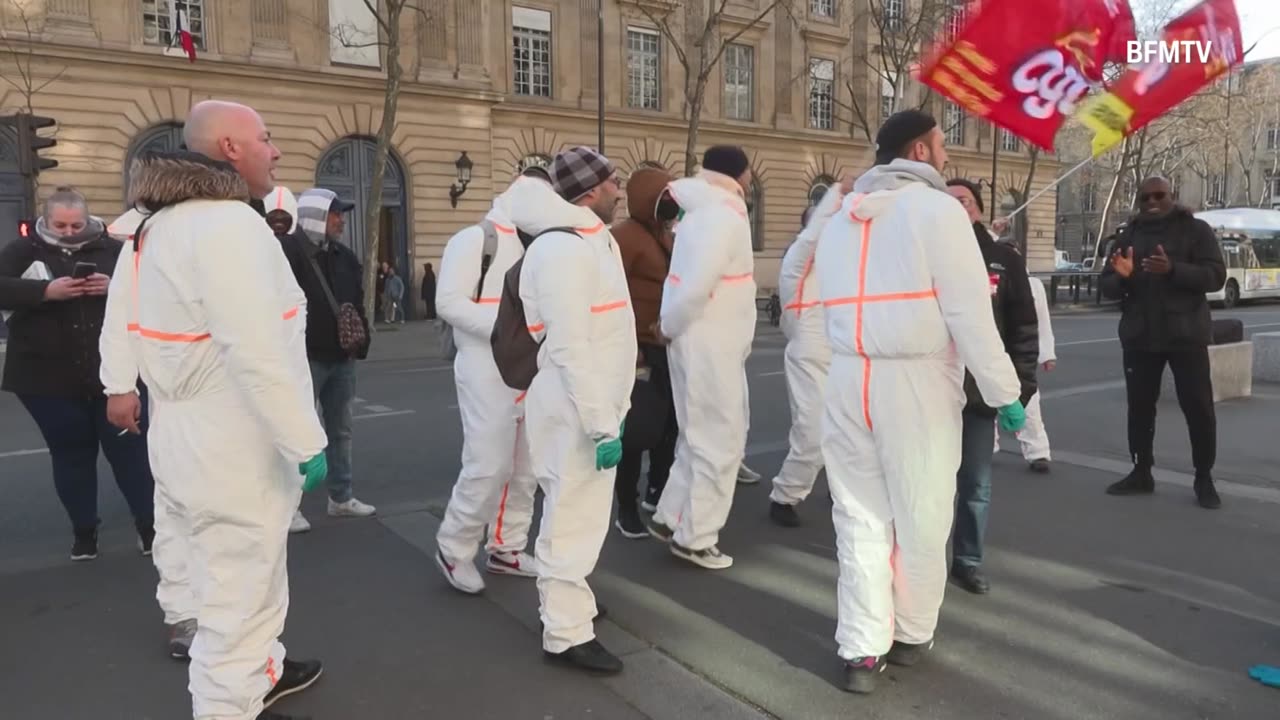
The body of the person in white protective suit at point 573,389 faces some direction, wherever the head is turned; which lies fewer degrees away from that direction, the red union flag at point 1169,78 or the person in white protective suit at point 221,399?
the red union flag

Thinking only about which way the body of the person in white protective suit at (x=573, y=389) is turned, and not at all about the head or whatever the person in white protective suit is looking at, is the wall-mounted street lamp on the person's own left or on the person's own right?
on the person's own left

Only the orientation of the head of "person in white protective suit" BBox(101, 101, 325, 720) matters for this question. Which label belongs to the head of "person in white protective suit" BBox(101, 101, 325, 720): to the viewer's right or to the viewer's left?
to the viewer's right

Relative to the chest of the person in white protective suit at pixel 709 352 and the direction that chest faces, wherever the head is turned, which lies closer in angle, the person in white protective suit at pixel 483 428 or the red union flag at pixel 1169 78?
the red union flag

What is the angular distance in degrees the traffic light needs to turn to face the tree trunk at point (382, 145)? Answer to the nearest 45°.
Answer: approximately 45° to its left
